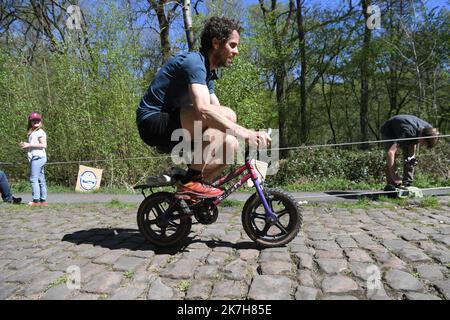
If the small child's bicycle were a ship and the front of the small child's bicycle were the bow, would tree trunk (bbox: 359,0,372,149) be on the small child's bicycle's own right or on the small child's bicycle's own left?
on the small child's bicycle's own left

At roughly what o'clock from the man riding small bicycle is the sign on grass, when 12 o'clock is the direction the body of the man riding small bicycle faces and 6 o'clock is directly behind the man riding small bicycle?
The sign on grass is roughly at 8 o'clock from the man riding small bicycle.

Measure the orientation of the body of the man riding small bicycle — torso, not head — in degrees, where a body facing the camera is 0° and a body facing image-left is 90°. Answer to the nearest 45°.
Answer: approximately 270°

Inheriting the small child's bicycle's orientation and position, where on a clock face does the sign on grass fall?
The sign on grass is roughly at 8 o'clock from the small child's bicycle.

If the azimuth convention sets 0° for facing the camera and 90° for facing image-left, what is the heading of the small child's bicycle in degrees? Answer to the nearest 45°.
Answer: approximately 270°

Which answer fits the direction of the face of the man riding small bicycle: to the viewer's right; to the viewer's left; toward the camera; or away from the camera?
to the viewer's right

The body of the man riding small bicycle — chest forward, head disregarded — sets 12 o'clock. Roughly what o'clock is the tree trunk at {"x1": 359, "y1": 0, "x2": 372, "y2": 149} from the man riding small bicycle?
The tree trunk is roughly at 10 o'clock from the man riding small bicycle.

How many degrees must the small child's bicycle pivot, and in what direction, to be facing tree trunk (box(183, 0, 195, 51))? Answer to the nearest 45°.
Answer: approximately 90° to its left

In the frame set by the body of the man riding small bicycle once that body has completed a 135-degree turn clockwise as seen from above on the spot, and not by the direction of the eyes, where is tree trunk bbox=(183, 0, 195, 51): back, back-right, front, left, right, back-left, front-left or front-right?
back-right
